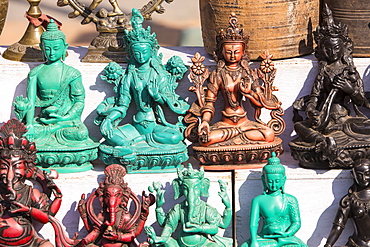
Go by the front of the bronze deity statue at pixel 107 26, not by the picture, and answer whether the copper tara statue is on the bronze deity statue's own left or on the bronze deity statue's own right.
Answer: on the bronze deity statue's own left

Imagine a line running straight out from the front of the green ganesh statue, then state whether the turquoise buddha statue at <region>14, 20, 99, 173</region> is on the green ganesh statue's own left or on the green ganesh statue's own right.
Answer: on the green ganesh statue's own right

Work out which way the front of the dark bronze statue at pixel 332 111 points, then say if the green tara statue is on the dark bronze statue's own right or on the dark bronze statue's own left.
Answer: on the dark bronze statue's own right

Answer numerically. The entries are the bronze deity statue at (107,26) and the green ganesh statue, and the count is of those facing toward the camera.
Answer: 2

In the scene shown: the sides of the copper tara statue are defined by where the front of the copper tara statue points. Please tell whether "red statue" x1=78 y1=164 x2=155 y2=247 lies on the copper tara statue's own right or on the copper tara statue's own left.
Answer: on the copper tara statue's own right

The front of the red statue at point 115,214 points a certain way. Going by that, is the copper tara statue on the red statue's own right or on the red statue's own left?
on the red statue's own left

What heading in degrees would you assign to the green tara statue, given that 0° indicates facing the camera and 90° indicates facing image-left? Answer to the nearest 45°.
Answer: approximately 0°
